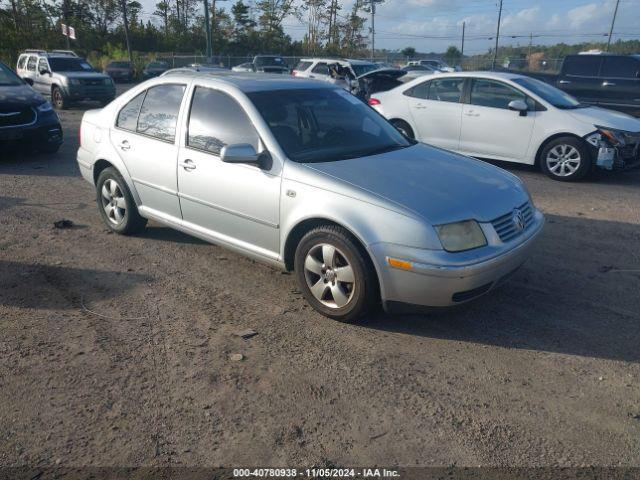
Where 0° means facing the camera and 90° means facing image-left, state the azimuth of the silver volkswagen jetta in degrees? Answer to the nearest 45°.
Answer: approximately 315°

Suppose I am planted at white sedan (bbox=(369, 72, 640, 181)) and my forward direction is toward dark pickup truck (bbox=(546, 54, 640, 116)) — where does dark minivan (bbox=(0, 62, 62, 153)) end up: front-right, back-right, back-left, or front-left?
back-left

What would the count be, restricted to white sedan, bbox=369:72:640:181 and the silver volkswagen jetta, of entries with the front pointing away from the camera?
0

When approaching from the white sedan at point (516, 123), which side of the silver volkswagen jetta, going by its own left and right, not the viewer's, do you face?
left

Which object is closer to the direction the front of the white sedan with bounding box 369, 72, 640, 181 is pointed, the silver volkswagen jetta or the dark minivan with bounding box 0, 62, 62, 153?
the silver volkswagen jetta

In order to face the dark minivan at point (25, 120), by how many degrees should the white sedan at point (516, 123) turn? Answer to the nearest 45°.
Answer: approximately 135° to its right

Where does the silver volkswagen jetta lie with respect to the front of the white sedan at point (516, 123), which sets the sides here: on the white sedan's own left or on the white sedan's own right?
on the white sedan's own right

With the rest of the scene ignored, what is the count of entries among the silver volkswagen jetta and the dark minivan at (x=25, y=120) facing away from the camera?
0

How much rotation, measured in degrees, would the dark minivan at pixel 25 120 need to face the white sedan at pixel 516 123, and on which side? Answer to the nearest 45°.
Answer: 0° — it already faces it

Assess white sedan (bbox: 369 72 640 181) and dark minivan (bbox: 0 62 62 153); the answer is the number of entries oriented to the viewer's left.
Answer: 0

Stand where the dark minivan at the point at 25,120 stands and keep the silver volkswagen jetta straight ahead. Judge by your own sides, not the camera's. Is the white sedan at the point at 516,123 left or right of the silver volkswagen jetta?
left
